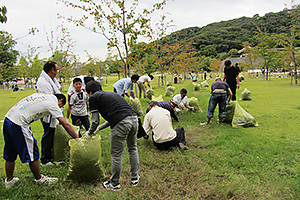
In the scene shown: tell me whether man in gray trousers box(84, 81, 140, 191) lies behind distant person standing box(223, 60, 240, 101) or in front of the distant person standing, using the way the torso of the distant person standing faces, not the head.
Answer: in front

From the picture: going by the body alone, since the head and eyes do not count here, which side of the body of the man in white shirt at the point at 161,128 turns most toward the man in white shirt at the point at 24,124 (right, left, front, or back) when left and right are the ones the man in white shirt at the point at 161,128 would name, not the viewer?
left

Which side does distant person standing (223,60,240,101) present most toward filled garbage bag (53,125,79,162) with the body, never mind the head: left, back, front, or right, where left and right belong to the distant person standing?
front

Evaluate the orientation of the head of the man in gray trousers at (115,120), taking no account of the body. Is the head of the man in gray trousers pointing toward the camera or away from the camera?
away from the camera

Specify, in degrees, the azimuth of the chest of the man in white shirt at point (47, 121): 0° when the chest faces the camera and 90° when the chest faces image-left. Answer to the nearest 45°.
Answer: approximately 270°

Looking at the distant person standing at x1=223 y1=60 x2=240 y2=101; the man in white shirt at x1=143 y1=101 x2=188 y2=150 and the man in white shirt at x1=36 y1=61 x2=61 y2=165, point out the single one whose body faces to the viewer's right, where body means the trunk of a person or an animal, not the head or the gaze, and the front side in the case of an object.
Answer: the man in white shirt at x1=36 y1=61 x2=61 y2=165

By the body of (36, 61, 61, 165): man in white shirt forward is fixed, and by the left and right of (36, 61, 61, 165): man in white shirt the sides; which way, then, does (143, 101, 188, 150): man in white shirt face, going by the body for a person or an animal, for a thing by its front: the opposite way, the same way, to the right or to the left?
to the left

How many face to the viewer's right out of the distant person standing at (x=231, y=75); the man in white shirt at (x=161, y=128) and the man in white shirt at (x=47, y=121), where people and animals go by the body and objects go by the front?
1

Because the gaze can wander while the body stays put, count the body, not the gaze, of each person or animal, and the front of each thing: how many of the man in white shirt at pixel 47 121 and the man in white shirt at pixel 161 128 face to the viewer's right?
1

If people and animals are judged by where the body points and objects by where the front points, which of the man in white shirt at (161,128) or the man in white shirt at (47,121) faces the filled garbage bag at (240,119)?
the man in white shirt at (47,121)

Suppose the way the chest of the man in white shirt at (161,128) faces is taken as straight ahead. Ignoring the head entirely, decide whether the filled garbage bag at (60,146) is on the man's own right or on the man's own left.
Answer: on the man's own left

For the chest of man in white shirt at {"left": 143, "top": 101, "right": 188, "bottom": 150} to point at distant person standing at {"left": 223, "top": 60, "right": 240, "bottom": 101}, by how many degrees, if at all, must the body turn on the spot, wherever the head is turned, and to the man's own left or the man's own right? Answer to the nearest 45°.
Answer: approximately 90° to the man's own right

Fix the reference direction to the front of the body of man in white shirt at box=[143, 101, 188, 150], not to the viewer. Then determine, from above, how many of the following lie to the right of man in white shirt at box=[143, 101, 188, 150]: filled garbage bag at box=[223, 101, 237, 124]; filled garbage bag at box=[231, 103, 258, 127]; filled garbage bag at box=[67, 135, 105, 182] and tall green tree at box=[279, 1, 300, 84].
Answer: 3
